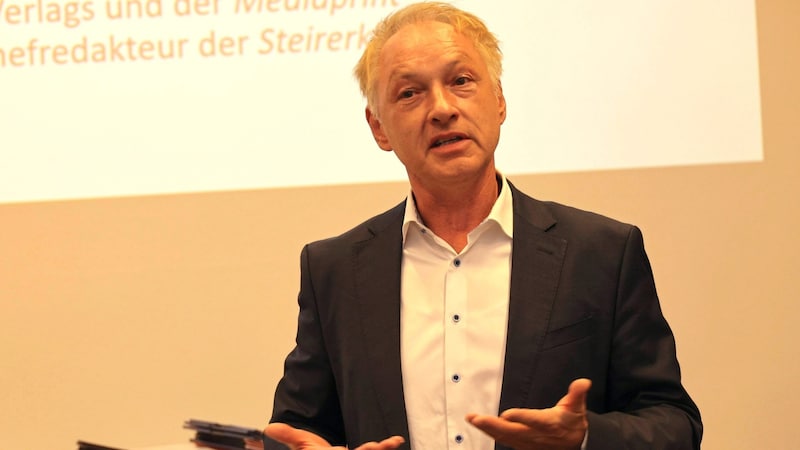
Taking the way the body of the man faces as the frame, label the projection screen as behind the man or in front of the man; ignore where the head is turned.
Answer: behind

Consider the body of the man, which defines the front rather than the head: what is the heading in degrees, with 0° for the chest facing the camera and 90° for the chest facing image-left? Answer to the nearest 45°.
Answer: approximately 0°
